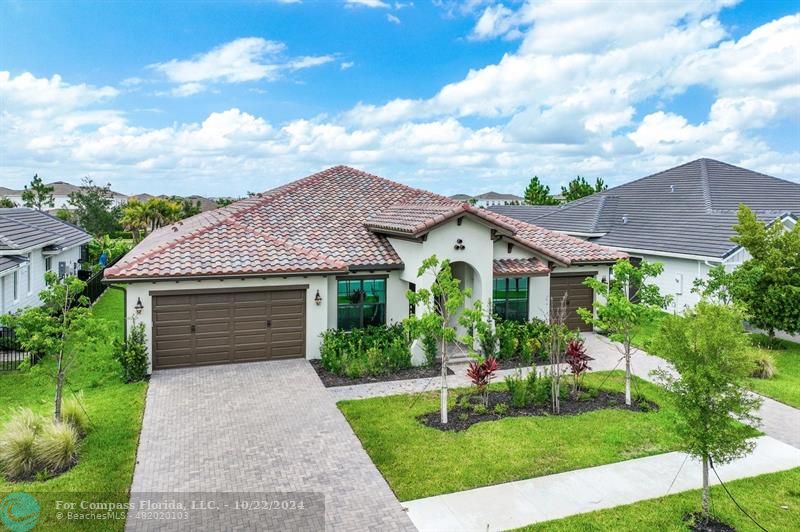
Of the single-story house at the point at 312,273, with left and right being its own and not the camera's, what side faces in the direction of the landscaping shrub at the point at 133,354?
right

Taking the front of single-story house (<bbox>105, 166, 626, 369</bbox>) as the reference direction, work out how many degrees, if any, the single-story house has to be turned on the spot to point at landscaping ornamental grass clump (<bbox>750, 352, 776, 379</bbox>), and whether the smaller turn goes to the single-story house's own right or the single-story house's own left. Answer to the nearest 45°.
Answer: approximately 90° to the single-story house's own left

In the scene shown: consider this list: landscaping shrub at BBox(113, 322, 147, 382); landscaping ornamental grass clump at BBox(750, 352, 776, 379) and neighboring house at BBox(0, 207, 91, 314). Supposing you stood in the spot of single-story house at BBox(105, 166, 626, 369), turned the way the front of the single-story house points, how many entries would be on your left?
1

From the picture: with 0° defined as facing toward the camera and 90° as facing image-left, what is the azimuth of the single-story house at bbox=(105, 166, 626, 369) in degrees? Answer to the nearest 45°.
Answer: approximately 0°

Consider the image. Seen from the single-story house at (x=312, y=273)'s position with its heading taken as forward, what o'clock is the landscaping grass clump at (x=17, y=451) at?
The landscaping grass clump is roughly at 1 o'clock from the single-story house.

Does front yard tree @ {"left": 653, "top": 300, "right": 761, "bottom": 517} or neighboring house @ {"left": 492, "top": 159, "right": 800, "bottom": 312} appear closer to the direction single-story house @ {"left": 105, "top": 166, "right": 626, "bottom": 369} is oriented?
the front yard tree

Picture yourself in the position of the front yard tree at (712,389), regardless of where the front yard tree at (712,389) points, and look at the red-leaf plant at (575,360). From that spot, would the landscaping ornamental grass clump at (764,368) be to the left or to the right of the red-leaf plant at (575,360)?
right

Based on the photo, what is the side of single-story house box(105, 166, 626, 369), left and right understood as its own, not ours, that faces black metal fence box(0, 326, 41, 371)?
right

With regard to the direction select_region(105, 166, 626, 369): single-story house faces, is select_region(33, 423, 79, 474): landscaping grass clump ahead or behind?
ahead

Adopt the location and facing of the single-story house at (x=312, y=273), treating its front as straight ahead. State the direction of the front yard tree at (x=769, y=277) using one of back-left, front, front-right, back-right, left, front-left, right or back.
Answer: left

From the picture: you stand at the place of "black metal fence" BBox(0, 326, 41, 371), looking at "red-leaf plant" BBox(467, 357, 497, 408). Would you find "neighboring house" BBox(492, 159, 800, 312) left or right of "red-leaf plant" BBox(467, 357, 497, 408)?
left

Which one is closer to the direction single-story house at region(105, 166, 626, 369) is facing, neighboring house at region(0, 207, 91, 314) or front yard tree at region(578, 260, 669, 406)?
the front yard tree
